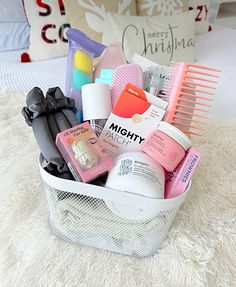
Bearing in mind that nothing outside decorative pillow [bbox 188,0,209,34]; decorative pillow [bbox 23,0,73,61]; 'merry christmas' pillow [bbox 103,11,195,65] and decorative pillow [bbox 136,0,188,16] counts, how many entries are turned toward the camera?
4

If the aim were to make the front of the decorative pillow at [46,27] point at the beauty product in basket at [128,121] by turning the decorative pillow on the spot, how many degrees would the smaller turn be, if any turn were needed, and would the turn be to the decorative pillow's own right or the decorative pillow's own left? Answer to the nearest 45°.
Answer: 0° — it already faces it

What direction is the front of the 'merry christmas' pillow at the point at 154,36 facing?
toward the camera

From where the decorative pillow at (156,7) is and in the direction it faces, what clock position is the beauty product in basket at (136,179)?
The beauty product in basket is roughly at 12 o'clock from the decorative pillow.

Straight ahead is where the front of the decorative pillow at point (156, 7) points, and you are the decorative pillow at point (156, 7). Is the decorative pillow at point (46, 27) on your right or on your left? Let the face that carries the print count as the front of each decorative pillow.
on your right

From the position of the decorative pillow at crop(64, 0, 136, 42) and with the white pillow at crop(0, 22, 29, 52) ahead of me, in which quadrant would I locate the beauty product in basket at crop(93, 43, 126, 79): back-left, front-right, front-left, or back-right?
back-left

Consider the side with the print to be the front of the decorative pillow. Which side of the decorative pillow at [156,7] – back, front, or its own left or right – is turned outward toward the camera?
front

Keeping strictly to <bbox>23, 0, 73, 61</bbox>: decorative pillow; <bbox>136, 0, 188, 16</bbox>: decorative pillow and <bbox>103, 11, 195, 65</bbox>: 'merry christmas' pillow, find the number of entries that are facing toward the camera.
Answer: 3

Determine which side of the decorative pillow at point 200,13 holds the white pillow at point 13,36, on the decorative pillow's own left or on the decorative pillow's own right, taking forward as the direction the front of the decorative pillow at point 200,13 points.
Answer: on the decorative pillow's own right

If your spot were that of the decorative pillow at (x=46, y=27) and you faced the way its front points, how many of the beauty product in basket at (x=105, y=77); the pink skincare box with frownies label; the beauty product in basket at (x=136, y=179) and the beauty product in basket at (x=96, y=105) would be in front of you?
4

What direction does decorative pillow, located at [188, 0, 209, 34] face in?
toward the camera
